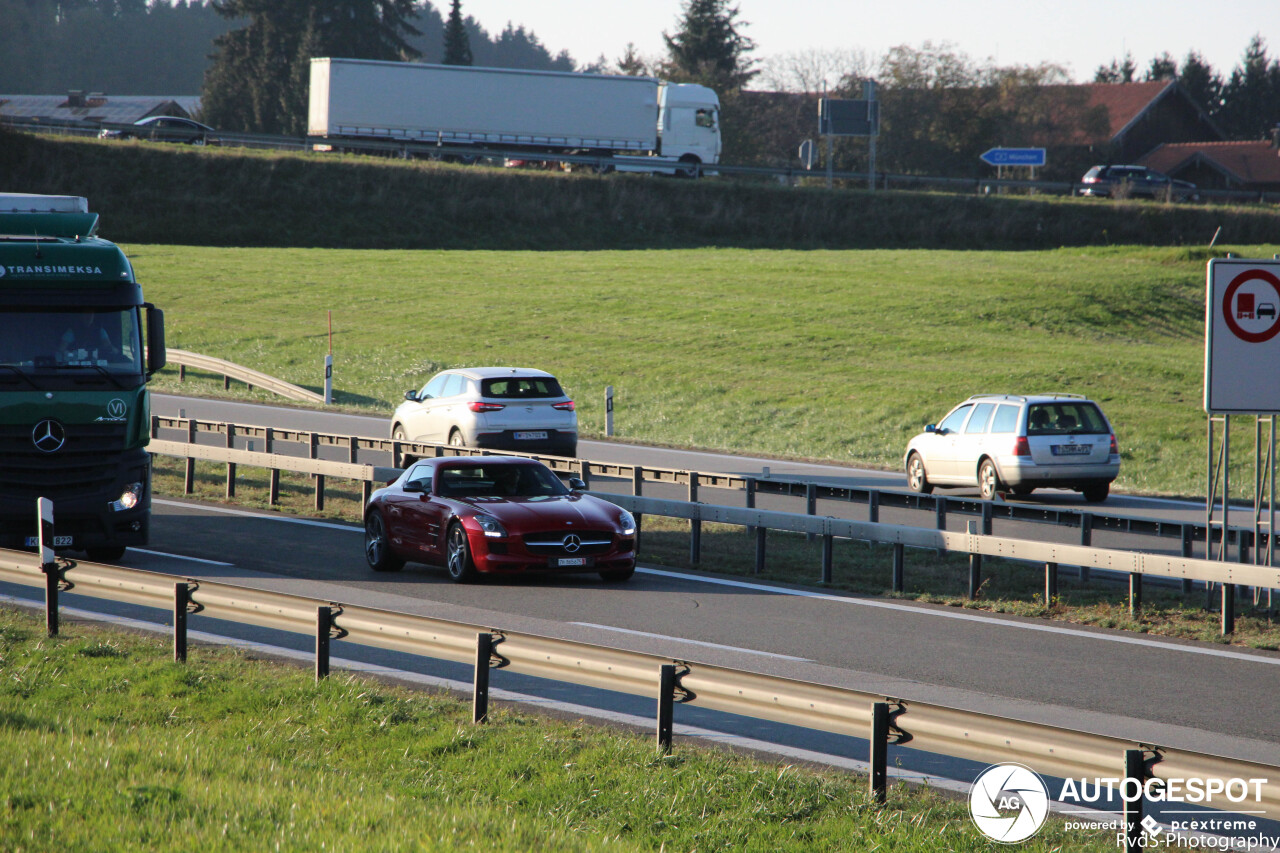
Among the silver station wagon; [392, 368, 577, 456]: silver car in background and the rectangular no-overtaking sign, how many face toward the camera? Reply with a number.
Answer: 1

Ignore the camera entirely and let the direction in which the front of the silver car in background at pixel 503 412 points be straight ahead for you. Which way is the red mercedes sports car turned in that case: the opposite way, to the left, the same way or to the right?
the opposite way

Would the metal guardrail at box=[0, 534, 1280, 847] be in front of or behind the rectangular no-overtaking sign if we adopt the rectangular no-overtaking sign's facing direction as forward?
in front

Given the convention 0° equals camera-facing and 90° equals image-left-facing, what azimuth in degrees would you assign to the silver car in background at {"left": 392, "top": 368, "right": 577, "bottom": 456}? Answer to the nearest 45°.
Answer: approximately 135°

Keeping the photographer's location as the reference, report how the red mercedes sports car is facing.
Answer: facing the viewer and to the right of the viewer

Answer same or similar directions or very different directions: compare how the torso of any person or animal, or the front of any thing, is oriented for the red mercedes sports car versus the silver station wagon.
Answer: very different directions

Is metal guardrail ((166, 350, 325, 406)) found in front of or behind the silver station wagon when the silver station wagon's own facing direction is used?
in front

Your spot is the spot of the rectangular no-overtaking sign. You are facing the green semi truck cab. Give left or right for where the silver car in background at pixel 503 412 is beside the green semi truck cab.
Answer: right

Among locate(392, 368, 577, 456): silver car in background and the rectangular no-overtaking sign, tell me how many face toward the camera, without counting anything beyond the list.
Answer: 1

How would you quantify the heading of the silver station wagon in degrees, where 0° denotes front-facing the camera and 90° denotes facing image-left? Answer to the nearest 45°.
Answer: approximately 135°
